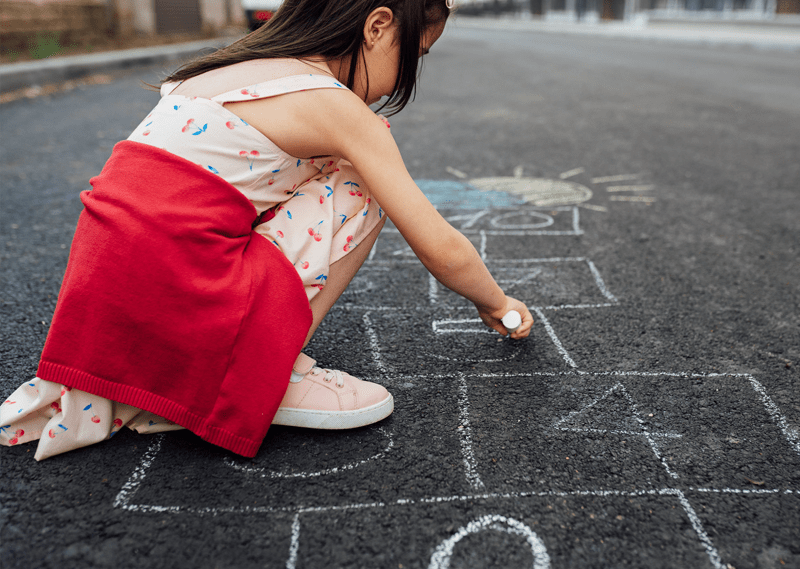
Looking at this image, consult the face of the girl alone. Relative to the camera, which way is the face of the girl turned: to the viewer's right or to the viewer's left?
to the viewer's right

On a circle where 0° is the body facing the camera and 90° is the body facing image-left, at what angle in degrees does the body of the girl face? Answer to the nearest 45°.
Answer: approximately 270°
